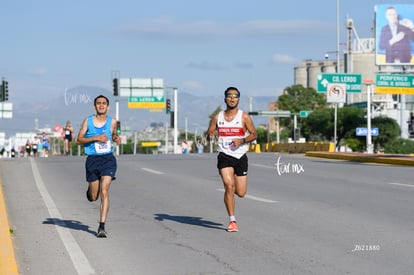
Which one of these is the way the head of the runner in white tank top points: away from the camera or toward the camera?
toward the camera

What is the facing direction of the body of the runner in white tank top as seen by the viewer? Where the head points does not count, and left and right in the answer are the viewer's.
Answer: facing the viewer
